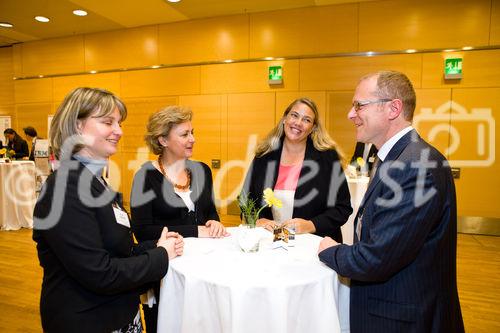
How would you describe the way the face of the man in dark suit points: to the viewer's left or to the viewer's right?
to the viewer's left

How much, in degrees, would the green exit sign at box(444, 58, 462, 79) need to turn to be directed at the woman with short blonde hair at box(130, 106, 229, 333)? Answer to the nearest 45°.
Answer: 0° — it already faces them

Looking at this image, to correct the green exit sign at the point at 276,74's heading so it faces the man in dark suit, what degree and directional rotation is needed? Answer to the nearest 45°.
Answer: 0° — it already faces them

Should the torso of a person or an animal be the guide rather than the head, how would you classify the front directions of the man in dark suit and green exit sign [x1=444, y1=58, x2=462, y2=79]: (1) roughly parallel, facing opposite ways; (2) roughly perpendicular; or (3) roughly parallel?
roughly perpendicular

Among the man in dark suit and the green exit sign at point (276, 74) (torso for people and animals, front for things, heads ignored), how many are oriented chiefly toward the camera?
1

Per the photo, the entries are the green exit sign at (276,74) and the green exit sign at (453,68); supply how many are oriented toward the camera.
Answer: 2

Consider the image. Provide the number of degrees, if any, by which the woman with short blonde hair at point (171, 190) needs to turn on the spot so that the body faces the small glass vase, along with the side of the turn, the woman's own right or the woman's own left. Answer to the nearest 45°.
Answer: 0° — they already face it

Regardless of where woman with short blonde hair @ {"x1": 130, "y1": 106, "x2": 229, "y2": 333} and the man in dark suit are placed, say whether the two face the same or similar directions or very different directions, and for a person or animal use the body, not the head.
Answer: very different directions

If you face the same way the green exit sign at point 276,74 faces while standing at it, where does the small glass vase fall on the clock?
The small glass vase is roughly at 12 o'clock from the green exit sign.

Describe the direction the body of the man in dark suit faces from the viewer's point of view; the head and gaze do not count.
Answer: to the viewer's left

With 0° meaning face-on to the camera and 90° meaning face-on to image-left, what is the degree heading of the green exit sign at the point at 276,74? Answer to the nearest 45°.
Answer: approximately 0°
